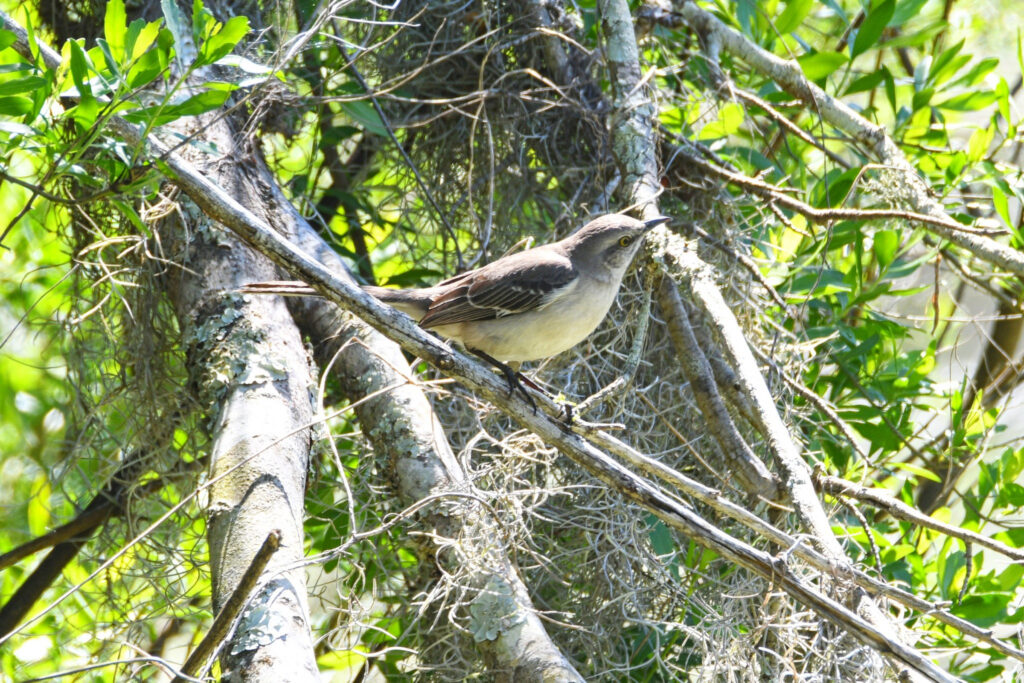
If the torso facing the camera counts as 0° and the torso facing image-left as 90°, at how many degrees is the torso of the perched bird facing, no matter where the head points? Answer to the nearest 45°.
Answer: approximately 270°
